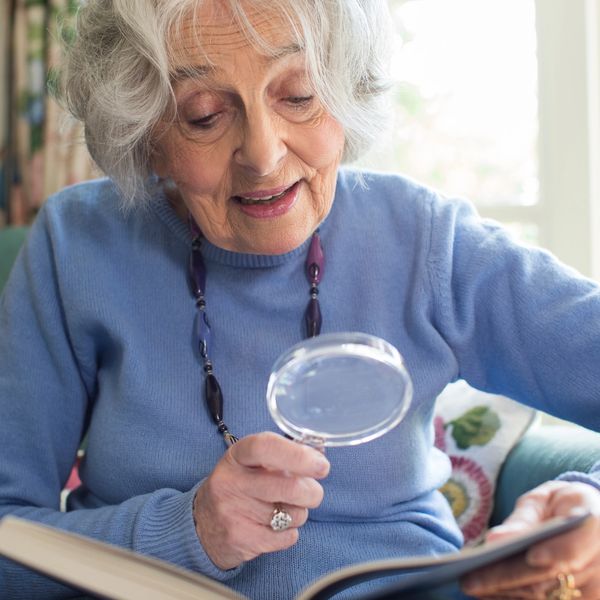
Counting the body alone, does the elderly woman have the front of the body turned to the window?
no

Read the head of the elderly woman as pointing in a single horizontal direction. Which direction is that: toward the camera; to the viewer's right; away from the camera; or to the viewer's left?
toward the camera

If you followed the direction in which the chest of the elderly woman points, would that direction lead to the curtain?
no

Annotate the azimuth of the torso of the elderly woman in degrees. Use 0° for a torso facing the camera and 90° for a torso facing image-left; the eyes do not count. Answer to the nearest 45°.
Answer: approximately 0°

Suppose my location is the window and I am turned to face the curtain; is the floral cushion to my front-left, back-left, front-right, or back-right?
front-left
